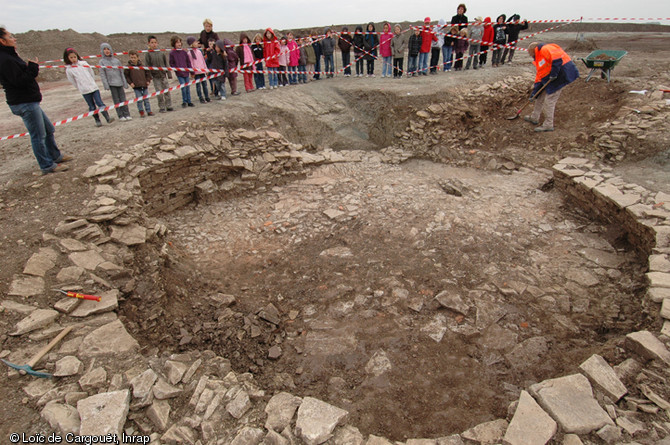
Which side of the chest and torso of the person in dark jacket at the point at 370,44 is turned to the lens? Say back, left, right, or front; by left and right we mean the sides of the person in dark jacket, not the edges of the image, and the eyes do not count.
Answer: front

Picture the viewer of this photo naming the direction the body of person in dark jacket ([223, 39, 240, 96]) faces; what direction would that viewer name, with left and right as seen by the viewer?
facing the viewer

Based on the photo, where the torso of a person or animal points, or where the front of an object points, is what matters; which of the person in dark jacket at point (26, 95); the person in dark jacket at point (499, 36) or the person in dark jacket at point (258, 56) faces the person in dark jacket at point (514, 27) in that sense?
the person in dark jacket at point (26, 95)

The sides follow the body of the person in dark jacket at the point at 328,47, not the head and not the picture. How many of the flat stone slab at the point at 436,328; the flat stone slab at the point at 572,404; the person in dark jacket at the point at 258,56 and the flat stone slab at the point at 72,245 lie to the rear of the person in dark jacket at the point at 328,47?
0

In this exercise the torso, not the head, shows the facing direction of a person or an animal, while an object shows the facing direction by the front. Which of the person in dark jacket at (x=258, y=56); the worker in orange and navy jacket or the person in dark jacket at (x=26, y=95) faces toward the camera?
the person in dark jacket at (x=258, y=56)

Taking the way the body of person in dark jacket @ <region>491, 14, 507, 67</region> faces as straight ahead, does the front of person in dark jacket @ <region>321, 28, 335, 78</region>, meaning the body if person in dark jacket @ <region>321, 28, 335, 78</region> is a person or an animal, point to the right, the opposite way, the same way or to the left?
the same way

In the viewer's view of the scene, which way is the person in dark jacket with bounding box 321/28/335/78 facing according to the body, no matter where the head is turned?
toward the camera

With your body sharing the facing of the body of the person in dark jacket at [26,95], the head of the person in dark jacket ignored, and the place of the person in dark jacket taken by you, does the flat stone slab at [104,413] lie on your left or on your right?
on your right

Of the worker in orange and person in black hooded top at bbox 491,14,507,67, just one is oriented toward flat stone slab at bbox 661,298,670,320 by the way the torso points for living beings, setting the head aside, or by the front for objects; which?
the person in dark jacket

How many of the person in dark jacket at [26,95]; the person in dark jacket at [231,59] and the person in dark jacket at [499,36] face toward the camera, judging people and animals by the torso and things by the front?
2

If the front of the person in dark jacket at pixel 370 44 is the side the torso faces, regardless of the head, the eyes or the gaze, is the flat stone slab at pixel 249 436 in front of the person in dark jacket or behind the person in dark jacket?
in front

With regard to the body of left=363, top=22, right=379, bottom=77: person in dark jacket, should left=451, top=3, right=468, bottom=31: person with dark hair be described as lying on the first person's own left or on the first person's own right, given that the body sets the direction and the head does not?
on the first person's own left

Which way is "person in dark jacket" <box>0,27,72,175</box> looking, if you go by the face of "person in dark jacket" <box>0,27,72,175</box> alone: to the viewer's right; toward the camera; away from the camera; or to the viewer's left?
to the viewer's right

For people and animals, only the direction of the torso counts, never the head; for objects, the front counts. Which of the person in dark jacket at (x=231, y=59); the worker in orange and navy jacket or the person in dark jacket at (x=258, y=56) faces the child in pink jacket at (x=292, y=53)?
the worker in orange and navy jacket

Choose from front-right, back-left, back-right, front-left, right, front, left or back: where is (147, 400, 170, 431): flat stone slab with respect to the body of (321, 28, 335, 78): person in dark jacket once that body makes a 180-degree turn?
back

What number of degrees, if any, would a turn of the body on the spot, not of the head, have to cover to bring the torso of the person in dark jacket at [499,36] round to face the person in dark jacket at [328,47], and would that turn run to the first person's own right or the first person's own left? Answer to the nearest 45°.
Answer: approximately 45° to the first person's own right

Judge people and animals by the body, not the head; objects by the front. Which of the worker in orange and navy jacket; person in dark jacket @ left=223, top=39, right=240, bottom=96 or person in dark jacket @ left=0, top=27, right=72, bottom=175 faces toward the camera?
person in dark jacket @ left=223, top=39, right=240, bottom=96

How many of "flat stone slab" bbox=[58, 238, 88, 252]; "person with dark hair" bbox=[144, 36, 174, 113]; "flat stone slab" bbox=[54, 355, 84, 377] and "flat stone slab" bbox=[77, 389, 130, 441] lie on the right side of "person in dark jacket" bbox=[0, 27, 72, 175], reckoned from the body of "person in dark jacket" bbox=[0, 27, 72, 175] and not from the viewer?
3
